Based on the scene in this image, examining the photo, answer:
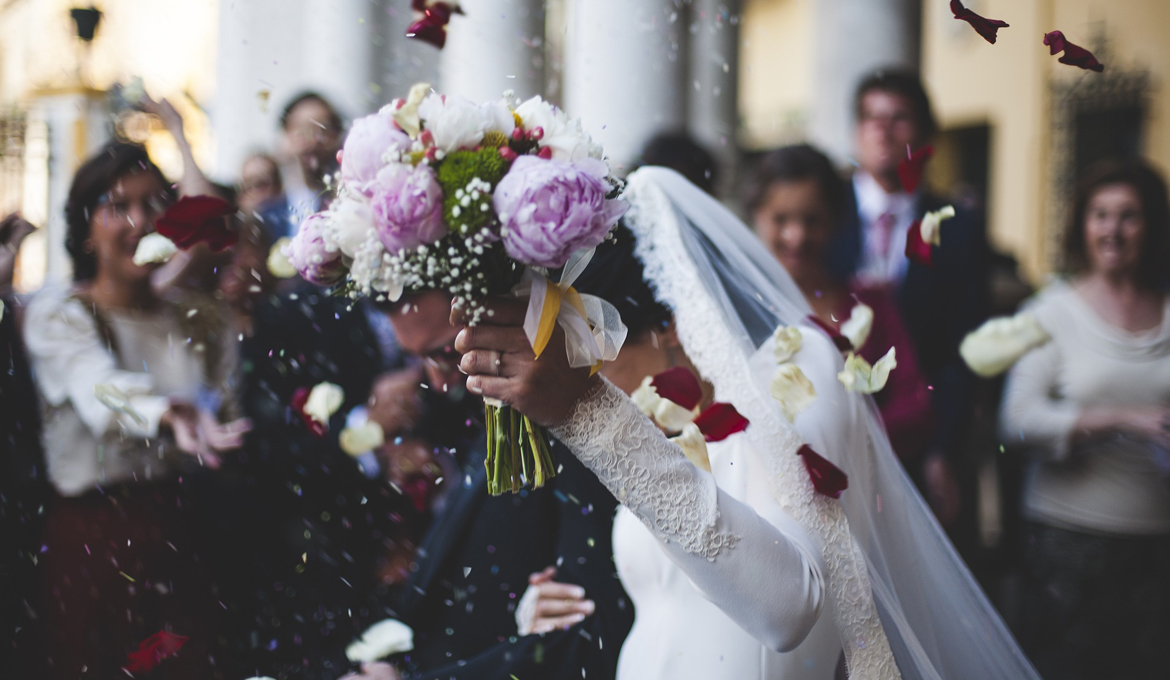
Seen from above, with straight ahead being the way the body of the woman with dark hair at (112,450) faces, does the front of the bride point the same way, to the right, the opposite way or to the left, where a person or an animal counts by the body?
the opposite way

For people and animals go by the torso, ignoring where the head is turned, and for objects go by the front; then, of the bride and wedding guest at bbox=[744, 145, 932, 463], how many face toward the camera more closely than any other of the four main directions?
1

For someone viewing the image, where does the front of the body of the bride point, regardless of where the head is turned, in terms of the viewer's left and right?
facing to the left of the viewer

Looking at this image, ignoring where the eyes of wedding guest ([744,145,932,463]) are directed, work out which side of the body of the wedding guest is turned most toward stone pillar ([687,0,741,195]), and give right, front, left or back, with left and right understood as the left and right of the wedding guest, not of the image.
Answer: back

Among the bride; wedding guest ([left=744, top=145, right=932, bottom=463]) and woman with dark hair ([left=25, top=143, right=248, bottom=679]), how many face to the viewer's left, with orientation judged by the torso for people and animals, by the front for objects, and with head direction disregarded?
1

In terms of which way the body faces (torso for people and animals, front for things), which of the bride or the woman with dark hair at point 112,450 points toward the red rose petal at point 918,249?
the woman with dark hair

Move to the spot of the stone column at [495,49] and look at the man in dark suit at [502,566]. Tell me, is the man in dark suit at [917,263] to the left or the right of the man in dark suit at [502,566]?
left

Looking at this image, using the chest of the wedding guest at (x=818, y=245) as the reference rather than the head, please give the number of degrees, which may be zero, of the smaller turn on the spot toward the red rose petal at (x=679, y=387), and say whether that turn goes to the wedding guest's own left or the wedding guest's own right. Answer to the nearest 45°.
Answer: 0° — they already face it

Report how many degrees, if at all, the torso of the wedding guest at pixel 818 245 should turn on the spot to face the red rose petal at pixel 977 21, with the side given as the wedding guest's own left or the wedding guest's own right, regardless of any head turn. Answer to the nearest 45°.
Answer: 0° — they already face it

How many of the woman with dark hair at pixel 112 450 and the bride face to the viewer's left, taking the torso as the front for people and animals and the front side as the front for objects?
1
